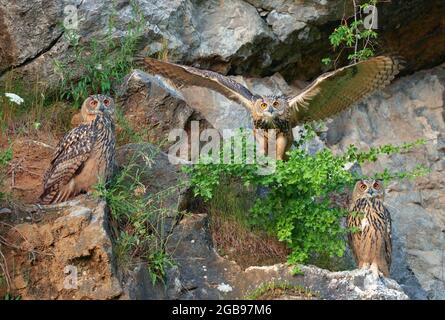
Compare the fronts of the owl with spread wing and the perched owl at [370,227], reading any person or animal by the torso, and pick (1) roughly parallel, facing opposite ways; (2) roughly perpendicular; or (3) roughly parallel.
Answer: roughly parallel

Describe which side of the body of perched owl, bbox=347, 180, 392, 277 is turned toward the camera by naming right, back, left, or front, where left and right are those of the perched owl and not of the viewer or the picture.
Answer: front

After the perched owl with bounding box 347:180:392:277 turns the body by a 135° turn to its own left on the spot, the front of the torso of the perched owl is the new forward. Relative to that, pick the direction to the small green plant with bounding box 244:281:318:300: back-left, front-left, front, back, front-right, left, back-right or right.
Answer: back

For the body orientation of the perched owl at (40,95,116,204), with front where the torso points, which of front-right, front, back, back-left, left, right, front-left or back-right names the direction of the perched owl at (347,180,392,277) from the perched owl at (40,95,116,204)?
front-left

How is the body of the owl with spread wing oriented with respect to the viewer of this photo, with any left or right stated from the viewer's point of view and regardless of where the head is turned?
facing the viewer

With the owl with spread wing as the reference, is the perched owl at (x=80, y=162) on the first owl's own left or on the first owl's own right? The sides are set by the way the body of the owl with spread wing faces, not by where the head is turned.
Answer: on the first owl's own right
